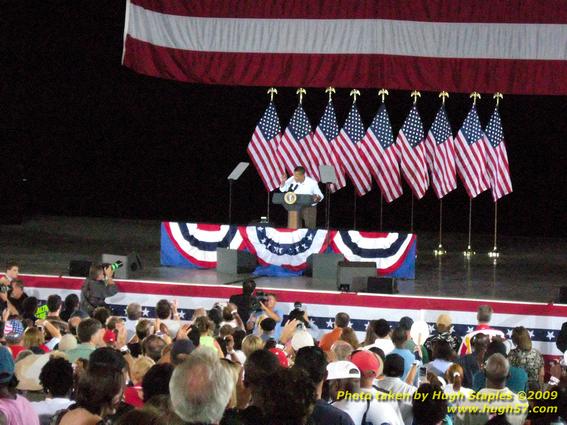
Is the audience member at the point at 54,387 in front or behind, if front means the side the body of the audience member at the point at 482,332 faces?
behind

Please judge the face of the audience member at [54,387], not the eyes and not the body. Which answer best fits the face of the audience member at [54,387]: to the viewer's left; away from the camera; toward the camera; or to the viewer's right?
away from the camera

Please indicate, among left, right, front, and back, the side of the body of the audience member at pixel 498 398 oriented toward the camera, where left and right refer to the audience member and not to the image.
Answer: back

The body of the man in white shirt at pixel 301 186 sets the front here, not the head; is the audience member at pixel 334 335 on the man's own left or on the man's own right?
on the man's own left

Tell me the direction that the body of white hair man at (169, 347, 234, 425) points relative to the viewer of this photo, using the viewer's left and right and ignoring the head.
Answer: facing away from the viewer

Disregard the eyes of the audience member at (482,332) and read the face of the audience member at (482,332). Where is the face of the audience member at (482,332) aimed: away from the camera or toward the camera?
away from the camera

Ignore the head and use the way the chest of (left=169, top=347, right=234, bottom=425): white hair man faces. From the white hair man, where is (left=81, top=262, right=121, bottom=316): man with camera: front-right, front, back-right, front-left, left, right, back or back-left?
front

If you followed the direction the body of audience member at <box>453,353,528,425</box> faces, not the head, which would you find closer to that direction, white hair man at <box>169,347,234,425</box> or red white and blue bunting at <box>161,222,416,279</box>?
the red white and blue bunting

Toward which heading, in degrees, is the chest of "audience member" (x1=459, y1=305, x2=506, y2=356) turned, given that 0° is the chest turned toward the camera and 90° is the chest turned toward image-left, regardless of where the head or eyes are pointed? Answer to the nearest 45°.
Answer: approximately 180°

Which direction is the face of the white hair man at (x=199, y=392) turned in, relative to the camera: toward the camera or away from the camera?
away from the camera

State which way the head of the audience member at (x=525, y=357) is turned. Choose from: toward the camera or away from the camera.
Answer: away from the camera

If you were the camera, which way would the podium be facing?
facing the viewer and to the left of the viewer
